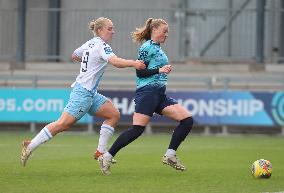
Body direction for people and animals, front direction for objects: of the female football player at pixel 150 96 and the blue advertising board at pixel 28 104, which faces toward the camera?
the blue advertising board

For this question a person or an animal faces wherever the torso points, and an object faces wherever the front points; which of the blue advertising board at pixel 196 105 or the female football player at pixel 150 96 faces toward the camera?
the blue advertising board

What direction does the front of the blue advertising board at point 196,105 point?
toward the camera

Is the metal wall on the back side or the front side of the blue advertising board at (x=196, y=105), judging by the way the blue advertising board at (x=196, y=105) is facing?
on the back side

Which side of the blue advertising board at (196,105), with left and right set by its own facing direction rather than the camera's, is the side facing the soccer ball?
front

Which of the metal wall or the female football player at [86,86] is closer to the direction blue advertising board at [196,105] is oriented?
the female football player

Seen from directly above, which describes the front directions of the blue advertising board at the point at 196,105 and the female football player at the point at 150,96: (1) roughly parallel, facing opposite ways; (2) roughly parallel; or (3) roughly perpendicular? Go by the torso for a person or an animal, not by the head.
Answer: roughly perpendicular

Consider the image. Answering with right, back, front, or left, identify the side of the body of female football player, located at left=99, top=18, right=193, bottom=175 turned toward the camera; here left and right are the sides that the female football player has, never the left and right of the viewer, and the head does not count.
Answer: right

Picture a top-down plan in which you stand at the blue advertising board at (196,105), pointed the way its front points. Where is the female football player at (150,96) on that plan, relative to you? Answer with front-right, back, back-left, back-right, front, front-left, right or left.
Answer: front

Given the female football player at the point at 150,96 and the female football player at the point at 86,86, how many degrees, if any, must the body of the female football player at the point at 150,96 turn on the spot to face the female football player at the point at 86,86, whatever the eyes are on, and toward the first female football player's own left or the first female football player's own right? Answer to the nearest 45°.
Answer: approximately 180°

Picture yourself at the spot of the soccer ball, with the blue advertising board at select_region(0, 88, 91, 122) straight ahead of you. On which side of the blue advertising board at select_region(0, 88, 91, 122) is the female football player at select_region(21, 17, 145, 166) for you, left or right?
left

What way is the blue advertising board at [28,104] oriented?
toward the camera

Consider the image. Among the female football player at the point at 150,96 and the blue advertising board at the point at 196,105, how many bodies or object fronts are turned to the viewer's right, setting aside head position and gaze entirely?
1

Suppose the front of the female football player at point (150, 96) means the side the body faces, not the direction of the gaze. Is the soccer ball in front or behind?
in front

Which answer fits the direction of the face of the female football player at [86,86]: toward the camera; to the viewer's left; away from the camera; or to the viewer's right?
to the viewer's right

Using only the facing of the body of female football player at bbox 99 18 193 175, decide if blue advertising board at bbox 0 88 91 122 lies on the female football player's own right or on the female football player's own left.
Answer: on the female football player's own left

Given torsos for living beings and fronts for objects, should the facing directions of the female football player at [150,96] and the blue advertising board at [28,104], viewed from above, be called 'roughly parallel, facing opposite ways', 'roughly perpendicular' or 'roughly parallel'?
roughly perpendicular

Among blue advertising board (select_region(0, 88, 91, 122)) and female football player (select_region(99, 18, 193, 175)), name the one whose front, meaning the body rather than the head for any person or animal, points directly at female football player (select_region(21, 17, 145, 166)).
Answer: the blue advertising board

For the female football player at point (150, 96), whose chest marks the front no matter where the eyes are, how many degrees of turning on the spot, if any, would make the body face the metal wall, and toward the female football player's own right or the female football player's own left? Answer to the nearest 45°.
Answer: approximately 90° to the female football player's own left

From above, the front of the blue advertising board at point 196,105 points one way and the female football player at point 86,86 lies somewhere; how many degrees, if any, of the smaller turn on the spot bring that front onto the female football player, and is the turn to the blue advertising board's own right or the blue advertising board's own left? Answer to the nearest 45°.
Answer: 0° — it already faces them
